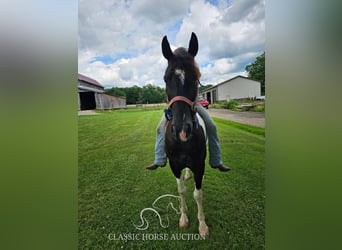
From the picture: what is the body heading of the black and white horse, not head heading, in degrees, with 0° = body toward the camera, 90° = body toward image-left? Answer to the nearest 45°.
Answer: approximately 0°

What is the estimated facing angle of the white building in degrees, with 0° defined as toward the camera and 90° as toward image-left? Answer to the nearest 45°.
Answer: approximately 45°

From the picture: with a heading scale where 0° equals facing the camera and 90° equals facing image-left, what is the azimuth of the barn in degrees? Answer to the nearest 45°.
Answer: approximately 315°
